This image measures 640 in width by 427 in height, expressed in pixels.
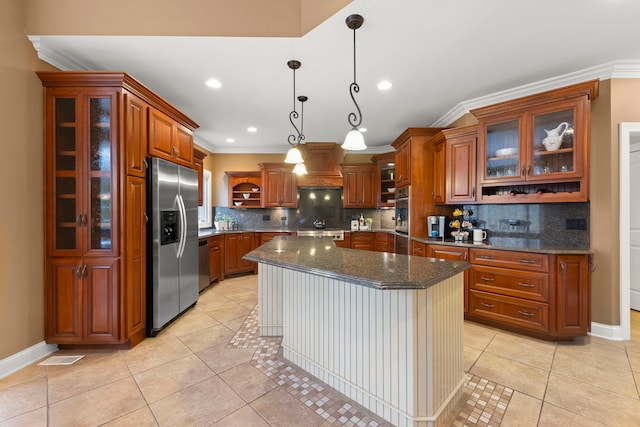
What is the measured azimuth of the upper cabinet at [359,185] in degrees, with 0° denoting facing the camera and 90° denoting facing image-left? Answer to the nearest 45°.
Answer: approximately 0°

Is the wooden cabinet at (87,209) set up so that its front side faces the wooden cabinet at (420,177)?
no

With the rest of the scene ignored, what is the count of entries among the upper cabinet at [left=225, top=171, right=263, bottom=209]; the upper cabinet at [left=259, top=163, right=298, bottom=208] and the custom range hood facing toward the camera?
3

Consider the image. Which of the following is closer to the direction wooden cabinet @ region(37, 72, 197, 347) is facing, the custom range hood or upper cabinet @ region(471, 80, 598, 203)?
the upper cabinet

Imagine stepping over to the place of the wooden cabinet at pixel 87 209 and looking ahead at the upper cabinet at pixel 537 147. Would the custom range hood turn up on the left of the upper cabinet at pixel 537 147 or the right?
left

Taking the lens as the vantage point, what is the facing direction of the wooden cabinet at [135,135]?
facing the viewer and to the right of the viewer

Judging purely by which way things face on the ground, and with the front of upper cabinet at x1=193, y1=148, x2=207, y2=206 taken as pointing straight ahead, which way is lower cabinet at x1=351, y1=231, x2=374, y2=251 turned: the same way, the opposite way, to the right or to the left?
to the right

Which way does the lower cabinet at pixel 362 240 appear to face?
toward the camera

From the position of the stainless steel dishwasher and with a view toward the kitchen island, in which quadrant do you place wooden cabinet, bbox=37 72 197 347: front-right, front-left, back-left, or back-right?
front-right

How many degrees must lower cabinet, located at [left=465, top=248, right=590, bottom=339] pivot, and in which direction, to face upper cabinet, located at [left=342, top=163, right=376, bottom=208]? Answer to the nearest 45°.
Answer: approximately 90° to its right

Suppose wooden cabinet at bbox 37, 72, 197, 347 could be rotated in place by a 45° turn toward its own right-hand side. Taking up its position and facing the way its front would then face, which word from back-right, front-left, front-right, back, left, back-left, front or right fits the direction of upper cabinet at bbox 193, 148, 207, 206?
back

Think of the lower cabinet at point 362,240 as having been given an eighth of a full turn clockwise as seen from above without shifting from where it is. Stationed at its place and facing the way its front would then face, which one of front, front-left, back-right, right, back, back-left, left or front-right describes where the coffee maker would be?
left

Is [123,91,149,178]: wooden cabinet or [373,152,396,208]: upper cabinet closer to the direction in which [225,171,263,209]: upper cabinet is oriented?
the wooden cabinet

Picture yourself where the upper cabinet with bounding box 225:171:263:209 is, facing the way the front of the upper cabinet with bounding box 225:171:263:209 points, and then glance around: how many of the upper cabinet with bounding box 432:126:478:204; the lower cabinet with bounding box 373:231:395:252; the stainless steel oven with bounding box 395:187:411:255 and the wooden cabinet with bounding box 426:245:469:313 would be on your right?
0
